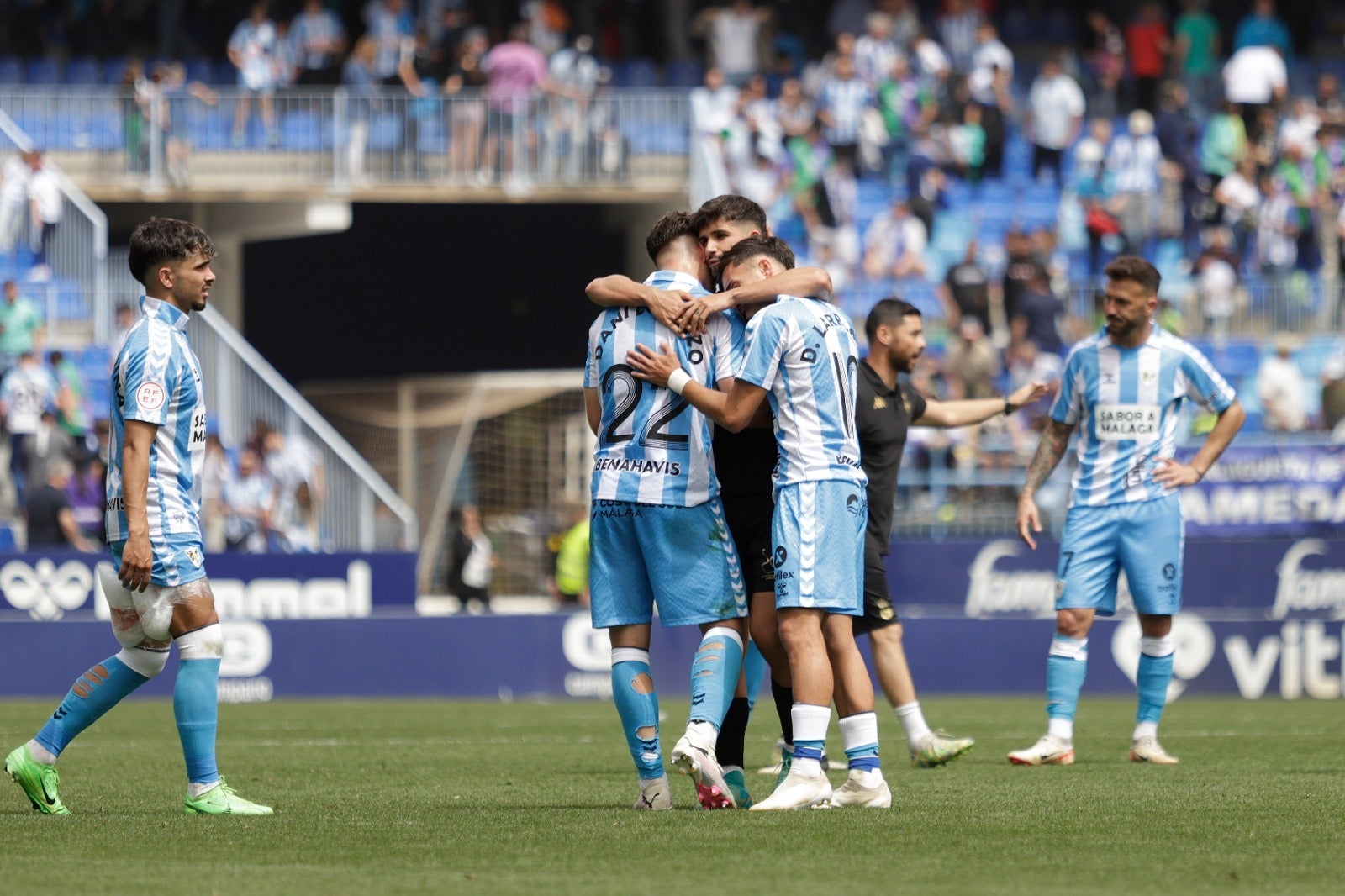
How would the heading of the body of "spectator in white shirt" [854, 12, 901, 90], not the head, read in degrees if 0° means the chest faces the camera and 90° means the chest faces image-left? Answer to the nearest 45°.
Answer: approximately 0°

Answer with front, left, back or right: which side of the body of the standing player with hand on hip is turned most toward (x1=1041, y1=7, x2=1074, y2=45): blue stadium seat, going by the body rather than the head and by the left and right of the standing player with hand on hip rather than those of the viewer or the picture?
back

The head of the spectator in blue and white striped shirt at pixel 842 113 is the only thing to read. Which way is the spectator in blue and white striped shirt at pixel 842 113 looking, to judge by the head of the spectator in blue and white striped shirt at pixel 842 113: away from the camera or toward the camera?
toward the camera

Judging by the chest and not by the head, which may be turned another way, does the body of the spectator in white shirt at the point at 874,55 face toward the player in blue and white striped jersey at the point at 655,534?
yes

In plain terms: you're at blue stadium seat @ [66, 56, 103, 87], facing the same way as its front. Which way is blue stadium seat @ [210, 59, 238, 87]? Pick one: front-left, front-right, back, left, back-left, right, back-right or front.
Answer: left

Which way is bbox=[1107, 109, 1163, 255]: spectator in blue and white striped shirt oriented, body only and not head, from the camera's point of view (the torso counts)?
toward the camera

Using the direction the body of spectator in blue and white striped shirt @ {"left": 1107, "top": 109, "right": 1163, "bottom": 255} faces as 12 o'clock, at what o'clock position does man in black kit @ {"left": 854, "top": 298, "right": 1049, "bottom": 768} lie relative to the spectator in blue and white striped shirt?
The man in black kit is roughly at 12 o'clock from the spectator in blue and white striped shirt.

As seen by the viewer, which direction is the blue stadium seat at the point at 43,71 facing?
toward the camera

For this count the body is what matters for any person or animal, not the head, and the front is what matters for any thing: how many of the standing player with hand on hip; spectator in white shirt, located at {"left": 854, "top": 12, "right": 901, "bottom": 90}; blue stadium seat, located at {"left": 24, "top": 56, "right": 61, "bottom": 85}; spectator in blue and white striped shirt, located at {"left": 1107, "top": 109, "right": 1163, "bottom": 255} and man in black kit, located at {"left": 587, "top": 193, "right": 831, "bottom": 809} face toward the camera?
5

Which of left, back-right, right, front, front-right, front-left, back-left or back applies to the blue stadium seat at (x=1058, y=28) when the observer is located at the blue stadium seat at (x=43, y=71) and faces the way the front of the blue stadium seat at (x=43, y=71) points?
left

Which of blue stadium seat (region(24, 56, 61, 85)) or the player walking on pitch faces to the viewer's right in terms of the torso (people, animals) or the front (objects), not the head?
the player walking on pitch

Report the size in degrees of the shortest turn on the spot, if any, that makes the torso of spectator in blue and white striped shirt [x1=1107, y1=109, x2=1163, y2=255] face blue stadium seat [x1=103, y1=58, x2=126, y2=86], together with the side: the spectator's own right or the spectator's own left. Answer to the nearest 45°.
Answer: approximately 90° to the spectator's own right

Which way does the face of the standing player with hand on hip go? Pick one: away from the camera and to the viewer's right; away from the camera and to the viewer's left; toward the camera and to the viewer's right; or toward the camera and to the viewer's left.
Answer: toward the camera and to the viewer's left

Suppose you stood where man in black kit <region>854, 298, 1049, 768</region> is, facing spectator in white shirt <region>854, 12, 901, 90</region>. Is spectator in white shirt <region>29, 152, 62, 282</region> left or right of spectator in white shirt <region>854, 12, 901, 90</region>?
left

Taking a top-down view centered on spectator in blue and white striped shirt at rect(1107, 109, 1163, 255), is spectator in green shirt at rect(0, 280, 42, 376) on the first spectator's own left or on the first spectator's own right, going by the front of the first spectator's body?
on the first spectator's own right

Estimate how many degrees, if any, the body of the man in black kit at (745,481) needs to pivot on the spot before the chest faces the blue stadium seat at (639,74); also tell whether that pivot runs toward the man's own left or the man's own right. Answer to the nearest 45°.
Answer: approximately 180°

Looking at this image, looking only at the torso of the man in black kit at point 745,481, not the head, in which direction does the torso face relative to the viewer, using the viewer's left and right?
facing the viewer

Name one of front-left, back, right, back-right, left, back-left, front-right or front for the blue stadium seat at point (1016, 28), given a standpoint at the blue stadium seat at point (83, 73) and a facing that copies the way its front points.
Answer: left

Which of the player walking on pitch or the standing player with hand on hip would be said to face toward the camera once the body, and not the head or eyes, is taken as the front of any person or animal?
the standing player with hand on hip

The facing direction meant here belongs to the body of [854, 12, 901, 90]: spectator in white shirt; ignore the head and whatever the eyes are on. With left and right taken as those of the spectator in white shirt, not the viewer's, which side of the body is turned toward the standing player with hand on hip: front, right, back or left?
front
